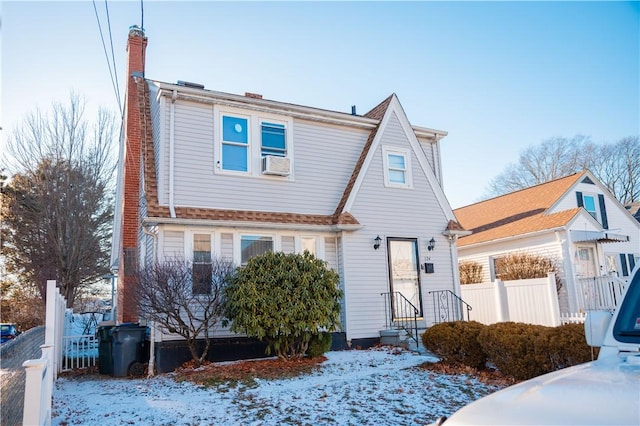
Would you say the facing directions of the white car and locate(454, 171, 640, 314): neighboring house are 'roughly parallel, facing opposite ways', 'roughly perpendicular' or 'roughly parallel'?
roughly perpendicular

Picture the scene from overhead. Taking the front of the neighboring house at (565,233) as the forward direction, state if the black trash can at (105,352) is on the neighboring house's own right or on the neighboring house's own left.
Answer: on the neighboring house's own right

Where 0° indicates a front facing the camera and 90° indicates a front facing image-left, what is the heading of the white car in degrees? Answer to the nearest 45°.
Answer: approximately 45°

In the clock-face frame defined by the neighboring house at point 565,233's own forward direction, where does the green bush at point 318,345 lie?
The green bush is roughly at 2 o'clock from the neighboring house.

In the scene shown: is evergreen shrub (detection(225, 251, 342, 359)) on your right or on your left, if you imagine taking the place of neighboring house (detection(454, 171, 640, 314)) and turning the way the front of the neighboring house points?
on your right

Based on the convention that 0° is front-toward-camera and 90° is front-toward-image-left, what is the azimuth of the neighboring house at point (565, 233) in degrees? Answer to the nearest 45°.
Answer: approximately 315°

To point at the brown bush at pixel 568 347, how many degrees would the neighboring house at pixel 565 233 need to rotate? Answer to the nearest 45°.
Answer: approximately 45° to its right

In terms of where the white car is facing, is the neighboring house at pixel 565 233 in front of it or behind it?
behind

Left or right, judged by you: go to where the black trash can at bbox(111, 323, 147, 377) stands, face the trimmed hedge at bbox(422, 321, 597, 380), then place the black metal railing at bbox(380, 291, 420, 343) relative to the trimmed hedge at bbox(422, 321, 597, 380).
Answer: left

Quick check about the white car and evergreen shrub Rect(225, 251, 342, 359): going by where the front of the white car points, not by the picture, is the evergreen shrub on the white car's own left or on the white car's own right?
on the white car's own right

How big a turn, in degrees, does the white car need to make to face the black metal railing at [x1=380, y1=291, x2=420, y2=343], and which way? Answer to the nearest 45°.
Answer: approximately 135° to its right

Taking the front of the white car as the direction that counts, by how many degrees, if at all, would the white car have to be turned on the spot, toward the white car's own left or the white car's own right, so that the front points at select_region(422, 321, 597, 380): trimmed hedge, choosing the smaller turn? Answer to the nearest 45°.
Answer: approximately 135° to the white car's own right

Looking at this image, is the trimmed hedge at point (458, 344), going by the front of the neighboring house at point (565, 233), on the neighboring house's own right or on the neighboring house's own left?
on the neighboring house's own right

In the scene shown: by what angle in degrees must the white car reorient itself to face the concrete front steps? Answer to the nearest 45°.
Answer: approximately 135° to its right
